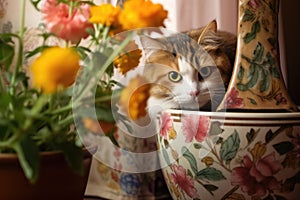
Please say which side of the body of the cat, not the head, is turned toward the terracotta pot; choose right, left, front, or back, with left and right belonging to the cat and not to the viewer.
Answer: front
